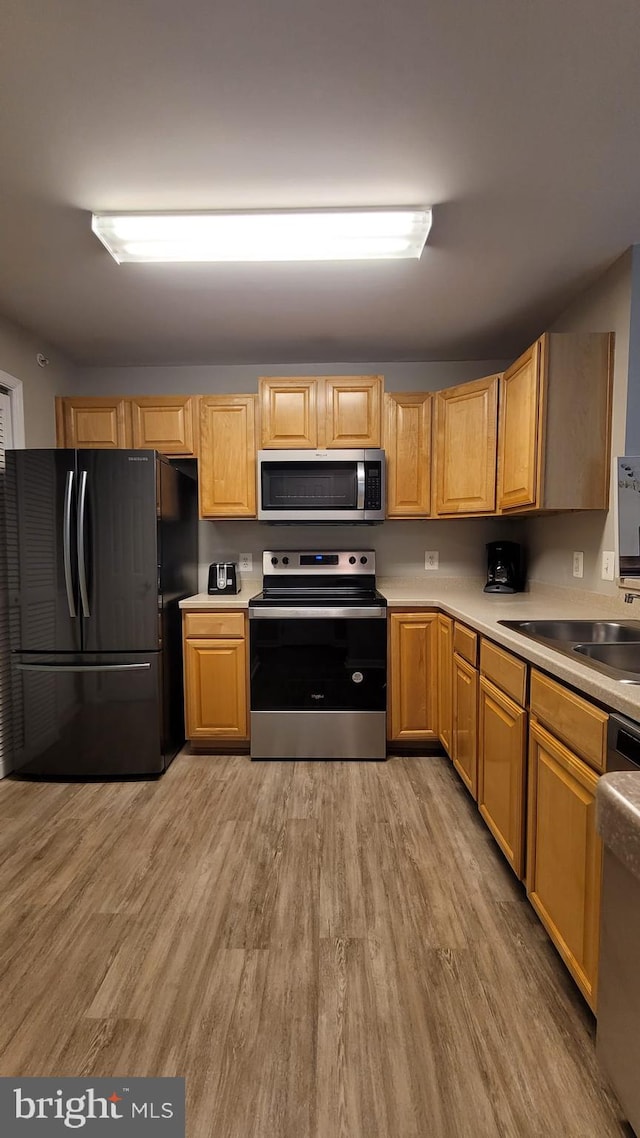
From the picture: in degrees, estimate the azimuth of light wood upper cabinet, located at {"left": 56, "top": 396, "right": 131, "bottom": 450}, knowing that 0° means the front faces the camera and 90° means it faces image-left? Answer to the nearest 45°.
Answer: approximately 0°

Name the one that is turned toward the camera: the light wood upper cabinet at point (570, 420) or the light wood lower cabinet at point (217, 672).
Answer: the light wood lower cabinet

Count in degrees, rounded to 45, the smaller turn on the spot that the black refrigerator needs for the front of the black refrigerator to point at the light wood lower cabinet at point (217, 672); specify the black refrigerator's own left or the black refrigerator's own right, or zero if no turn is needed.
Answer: approximately 90° to the black refrigerator's own left

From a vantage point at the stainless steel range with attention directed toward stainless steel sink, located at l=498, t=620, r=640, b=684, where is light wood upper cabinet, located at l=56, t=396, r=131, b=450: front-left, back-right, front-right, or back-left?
back-right

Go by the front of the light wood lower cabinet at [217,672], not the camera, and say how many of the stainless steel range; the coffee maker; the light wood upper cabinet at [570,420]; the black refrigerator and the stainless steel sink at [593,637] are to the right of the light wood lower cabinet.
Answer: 1

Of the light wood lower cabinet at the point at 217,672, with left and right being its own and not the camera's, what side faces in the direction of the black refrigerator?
right

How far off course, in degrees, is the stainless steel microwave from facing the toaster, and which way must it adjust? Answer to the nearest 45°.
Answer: approximately 90° to its right

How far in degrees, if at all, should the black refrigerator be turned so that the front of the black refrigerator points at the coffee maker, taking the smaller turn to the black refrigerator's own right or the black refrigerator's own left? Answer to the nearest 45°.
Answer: approximately 90° to the black refrigerator's own left

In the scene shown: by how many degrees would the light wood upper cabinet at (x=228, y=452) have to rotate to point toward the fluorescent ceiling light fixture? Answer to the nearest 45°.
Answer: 0° — it already faces it

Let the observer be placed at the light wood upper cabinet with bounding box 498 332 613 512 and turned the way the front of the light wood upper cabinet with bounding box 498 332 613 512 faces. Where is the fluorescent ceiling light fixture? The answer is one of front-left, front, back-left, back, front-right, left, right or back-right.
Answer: front-left

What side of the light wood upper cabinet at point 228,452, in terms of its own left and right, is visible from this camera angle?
front

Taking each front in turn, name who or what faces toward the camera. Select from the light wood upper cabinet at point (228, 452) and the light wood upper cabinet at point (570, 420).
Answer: the light wood upper cabinet at point (228, 452)
